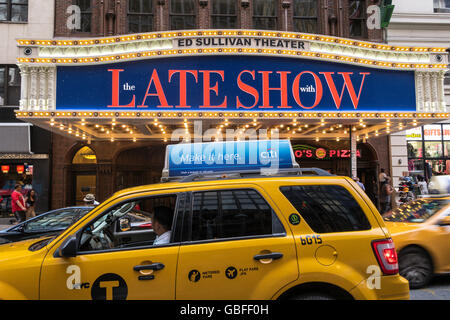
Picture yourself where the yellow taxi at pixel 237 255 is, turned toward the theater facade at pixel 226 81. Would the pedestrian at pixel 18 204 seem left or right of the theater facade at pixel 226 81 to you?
left

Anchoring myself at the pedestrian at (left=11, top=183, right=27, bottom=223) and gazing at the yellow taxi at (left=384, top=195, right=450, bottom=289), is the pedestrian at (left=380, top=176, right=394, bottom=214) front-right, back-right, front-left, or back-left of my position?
front-left

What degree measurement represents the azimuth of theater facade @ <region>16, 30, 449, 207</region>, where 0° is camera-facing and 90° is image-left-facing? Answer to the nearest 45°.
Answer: approximately 0°

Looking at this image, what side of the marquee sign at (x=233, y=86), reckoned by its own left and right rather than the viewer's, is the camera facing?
front

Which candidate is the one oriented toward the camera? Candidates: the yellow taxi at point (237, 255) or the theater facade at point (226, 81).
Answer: the theater facade

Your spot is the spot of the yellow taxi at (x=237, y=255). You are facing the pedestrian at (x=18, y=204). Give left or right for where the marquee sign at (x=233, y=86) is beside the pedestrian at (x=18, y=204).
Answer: right

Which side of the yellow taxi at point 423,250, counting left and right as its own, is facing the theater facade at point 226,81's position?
right

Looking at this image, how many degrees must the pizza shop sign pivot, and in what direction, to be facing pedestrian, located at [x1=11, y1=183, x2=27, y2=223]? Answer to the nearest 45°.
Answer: approximately 45° to its right

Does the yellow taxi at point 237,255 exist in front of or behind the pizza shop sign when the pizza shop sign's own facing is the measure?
in front

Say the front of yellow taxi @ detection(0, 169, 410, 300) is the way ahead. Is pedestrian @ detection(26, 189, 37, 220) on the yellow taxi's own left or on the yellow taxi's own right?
on the yellow taxi's own right

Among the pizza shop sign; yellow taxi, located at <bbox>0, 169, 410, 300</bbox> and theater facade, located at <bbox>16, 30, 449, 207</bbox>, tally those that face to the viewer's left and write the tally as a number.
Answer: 1

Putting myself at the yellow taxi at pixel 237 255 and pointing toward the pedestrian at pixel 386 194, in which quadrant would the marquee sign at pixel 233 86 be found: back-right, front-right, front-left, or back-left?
front-left

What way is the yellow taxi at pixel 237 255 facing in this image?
to the viewer's left
